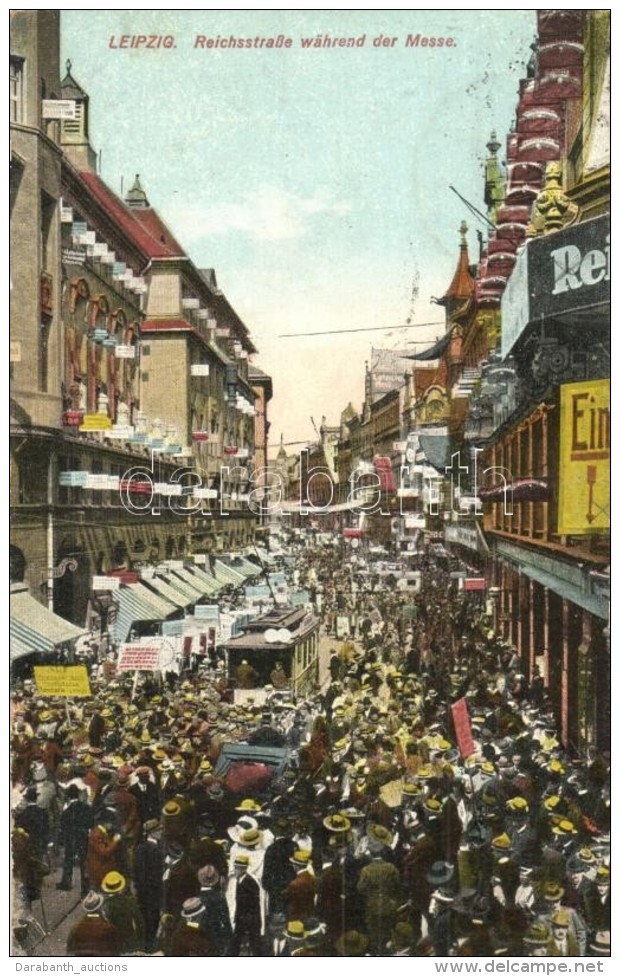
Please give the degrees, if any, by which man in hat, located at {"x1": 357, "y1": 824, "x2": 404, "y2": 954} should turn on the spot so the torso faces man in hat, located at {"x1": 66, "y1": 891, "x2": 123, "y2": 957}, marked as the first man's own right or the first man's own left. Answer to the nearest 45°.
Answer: approximately 90° to the first man's own left

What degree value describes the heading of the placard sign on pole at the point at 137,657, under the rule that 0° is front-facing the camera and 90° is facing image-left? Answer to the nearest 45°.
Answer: approximately 0°

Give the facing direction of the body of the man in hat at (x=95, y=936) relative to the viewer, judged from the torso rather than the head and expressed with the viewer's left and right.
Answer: facing away from the viewer

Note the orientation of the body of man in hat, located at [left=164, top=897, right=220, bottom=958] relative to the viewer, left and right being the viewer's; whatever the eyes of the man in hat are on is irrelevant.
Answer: facing away from the viewer

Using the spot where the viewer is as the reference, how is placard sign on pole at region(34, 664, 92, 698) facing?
facing the viewer

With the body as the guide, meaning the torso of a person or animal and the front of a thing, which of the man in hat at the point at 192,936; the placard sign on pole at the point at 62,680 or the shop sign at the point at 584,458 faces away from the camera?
the man in hat

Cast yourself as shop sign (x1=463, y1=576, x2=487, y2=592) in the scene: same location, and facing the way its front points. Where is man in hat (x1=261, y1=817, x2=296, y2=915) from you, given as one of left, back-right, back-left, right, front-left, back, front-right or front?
front-right

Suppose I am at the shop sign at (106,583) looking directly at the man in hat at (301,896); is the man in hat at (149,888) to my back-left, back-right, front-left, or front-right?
front-right

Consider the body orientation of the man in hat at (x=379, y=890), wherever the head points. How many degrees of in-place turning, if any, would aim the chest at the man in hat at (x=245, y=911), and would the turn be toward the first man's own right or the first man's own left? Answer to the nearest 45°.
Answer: approximately 90° to the first man's own left

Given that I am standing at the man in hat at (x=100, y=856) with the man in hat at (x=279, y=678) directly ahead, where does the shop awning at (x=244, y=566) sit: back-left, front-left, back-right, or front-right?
front-left

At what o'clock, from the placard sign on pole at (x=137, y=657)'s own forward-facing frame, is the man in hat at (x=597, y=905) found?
The man in hat is roughly at 10 o'clock from the placard sign on pole.

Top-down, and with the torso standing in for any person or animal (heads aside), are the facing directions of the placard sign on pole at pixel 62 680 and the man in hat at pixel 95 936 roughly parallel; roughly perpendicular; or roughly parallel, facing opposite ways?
roughly parallel, facing opposite ways

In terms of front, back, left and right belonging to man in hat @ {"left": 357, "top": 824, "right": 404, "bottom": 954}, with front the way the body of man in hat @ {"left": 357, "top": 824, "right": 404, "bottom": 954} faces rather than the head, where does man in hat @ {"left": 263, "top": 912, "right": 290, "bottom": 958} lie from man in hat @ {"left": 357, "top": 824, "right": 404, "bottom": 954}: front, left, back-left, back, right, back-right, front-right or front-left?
left
